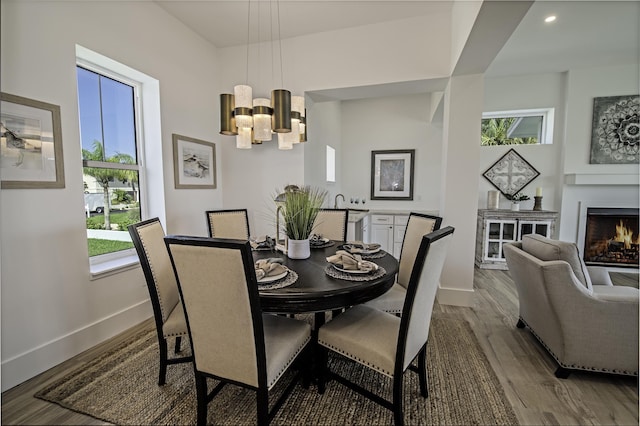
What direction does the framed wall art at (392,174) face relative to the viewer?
toward the camera

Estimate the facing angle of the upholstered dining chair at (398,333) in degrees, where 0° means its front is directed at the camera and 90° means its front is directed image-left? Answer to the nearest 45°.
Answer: approximately 135°

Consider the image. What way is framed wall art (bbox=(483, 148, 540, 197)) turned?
toward the camera

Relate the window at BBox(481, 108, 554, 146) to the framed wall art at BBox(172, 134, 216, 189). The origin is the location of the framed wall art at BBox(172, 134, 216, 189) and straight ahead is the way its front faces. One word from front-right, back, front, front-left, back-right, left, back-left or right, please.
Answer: front-left

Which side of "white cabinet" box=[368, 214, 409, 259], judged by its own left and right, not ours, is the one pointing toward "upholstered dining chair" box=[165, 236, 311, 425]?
front

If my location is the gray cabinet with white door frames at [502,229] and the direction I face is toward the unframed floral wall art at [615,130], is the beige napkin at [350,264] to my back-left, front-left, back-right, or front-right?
back-right

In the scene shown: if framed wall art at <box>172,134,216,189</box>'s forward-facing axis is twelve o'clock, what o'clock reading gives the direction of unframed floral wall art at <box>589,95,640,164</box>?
unframed floral wall art at <box>589,95,640,164</box> is roughly at 11 o'clock from framed wall art at <box>172,134,216,189</box>.

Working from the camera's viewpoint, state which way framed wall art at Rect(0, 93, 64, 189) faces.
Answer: facing the viewer and to the right of the viewer

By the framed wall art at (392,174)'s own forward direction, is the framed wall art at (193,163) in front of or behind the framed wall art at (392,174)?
in front

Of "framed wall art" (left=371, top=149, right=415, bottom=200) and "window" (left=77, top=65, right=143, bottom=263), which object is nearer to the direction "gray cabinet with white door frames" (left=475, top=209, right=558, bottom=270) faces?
the window

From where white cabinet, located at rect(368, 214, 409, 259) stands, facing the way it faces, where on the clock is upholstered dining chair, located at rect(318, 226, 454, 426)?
The upholstered dining chair is roughly at 12 o'clock from the white cabinet.

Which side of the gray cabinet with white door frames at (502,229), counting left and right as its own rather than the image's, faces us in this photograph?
front

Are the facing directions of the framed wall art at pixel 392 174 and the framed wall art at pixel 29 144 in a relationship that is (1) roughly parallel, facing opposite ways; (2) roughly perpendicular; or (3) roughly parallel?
roughly perpendicular

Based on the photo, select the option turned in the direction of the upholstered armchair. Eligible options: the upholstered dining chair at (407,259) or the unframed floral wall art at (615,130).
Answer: the unframed floral wall art

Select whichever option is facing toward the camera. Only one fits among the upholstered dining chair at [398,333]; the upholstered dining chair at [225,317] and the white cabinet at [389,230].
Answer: the white cabinet

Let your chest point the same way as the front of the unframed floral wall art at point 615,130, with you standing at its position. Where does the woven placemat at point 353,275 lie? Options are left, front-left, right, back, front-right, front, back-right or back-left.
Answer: front
